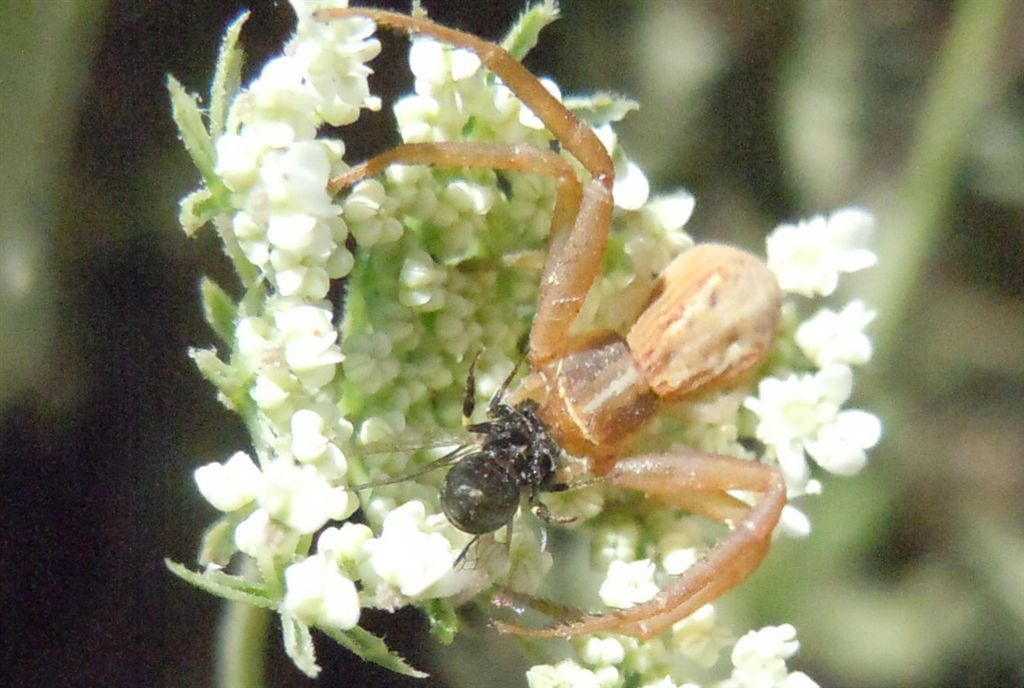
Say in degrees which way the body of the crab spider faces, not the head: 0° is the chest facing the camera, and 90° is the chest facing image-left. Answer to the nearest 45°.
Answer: approximately 45°
